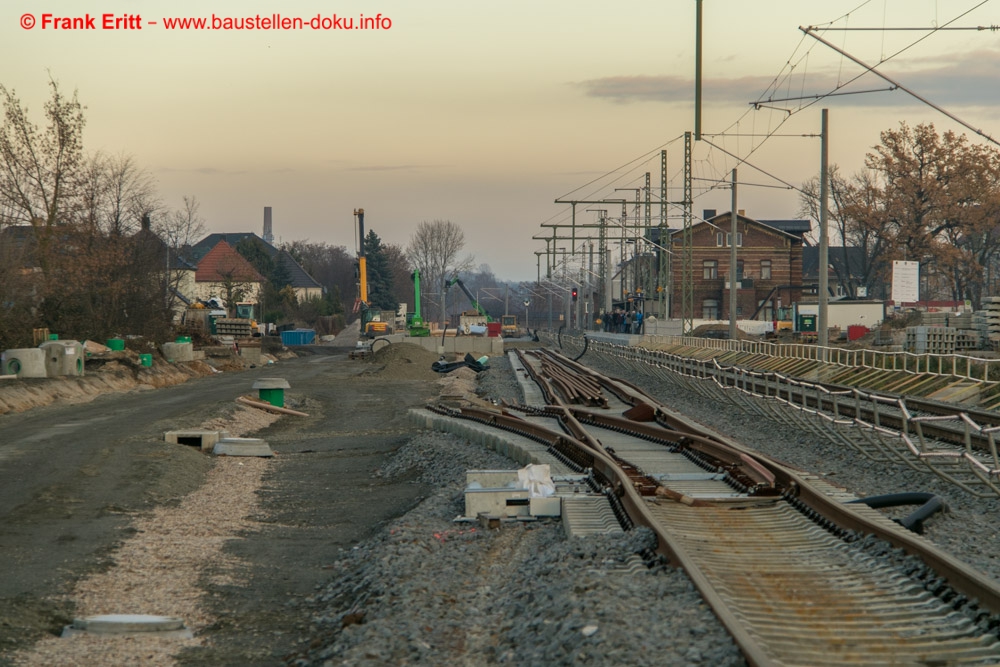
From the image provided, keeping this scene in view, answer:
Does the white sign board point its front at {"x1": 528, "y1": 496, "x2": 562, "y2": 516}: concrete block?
yes

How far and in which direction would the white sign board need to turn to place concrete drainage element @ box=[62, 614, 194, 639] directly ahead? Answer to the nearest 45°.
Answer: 0° — it already faces it

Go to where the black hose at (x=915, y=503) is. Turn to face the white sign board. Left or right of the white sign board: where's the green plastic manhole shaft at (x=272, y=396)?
left

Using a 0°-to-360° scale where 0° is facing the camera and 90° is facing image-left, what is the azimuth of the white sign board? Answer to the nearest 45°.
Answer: approximately 0°

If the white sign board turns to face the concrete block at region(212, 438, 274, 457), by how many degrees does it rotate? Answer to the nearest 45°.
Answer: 0° — it already faces it

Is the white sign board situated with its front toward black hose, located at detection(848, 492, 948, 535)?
yes

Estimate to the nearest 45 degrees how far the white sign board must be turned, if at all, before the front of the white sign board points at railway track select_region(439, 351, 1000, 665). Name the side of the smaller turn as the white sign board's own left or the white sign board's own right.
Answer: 0° — it already faces it

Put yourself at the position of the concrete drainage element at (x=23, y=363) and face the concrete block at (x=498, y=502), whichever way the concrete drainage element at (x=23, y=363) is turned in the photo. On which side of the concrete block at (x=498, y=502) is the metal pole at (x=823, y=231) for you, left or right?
left

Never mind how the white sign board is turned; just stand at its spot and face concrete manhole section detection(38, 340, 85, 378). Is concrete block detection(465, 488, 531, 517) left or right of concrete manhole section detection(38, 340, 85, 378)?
left

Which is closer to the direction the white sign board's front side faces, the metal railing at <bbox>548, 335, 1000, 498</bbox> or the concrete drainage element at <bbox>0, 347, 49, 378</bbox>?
the metal railing

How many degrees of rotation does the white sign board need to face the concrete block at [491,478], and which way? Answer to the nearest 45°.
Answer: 0° — it already faces it

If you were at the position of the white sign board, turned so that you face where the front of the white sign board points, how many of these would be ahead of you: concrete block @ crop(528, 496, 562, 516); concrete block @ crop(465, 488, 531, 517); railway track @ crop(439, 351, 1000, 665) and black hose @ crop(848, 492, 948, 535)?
4

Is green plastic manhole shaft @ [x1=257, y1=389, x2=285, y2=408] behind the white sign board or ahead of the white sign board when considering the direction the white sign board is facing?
ahead
